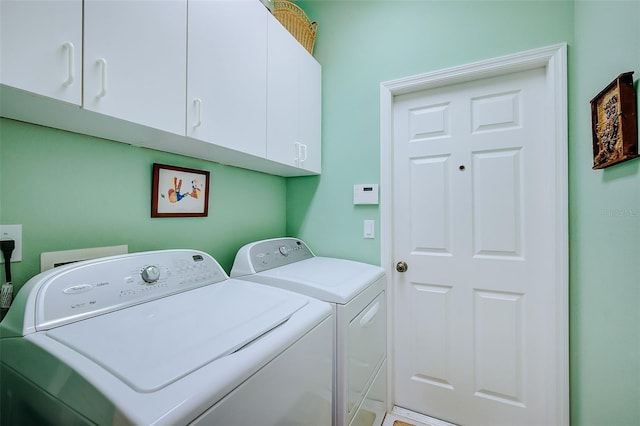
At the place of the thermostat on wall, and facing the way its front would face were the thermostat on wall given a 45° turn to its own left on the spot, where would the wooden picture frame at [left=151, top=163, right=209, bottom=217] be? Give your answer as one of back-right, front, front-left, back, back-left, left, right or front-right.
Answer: right

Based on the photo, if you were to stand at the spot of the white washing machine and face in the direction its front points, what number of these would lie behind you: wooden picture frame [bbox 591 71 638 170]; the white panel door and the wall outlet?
1

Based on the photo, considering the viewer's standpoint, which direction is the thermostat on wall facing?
facing the viewer

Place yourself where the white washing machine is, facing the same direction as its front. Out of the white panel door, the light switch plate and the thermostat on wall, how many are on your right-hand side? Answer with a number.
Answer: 0

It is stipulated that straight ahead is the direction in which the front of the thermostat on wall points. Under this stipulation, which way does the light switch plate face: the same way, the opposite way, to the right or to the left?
the same way

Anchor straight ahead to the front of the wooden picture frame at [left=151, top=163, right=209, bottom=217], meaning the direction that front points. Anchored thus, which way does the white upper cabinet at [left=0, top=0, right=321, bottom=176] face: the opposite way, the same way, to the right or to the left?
the same way

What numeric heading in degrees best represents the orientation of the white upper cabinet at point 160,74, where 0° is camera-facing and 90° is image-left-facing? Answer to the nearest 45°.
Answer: approximately 315°

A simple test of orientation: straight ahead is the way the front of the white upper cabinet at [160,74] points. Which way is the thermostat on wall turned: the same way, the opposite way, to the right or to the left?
to the right

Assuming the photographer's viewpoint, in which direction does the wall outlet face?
facing the viewer

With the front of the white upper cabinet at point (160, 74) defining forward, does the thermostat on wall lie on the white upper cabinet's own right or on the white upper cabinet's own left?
on the white upper cabinet's own left

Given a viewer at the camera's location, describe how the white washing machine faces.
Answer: facing the viewer and to the right of the viewer

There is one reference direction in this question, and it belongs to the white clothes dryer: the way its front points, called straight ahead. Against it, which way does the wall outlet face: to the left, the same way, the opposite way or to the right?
the same way

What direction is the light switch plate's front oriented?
toward the camera

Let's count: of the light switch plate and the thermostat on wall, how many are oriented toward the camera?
2

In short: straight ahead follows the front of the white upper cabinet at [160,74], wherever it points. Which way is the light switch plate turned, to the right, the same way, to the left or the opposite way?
to the right
